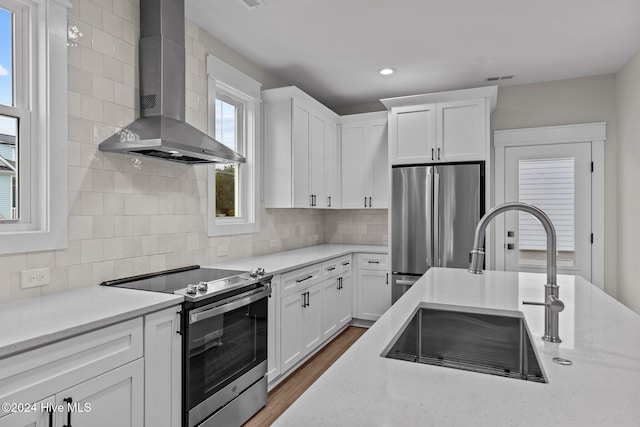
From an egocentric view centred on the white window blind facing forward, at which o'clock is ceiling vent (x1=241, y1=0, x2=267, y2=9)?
The ceiling vent is roughly at 1 o'clock from the white window blind.

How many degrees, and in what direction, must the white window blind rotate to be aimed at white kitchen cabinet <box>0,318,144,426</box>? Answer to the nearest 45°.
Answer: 0° — it already faces it

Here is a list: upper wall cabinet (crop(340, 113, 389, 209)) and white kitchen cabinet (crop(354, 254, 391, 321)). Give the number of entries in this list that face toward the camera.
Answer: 2

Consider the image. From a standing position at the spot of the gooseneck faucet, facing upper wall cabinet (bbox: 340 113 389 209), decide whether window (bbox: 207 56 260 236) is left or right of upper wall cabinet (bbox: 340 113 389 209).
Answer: left

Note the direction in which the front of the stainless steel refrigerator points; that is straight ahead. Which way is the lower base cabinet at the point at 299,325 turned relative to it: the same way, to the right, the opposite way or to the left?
to the left

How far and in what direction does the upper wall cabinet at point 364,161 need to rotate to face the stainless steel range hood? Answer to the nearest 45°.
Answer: approximately 45° to its right

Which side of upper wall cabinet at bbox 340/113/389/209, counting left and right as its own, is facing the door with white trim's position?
left
